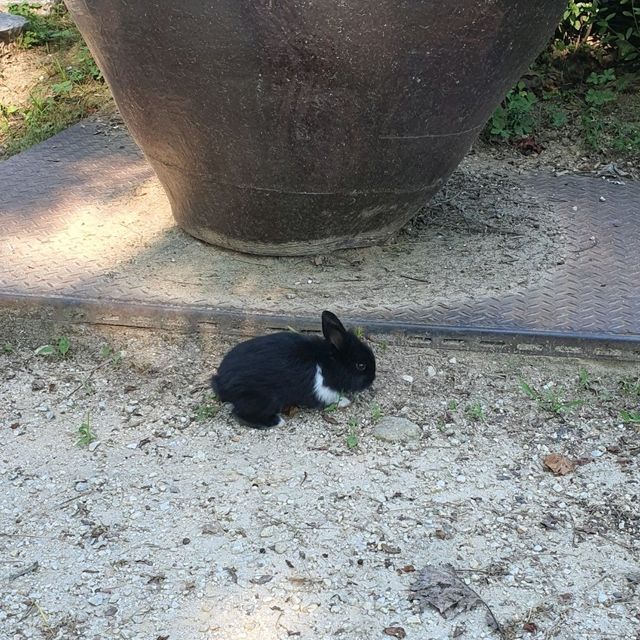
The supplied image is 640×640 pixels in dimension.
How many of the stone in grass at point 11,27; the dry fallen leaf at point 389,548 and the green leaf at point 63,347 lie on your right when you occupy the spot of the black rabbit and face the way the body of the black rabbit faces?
1

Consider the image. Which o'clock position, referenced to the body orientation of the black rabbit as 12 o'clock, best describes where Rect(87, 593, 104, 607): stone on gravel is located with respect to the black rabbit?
The stone on gravel is roughly at 4 o'clock from the black rabbit.

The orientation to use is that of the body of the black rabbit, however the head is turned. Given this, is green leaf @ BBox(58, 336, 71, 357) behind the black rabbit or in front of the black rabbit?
behind

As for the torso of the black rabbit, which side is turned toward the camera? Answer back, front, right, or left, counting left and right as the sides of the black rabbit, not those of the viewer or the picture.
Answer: right

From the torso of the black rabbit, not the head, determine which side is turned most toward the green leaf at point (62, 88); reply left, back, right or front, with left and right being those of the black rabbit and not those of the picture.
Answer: left

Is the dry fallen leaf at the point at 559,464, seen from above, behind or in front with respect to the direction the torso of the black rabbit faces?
in front

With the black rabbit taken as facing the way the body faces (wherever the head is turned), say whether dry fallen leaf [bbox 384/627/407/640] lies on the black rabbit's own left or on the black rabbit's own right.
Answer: on the black rabbit's own right

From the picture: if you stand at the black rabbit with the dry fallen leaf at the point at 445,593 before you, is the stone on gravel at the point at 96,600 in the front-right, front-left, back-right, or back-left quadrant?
front-right

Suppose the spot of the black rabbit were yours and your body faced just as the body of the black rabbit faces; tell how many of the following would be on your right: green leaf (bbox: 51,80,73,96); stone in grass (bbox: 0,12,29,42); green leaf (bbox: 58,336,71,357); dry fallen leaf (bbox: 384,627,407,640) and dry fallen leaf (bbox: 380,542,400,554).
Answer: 2

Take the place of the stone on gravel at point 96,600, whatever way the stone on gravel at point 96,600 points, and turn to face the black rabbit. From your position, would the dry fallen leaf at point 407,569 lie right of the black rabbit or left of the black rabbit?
right

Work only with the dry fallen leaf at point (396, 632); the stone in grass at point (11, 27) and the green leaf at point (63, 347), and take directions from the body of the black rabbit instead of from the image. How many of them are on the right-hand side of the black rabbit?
1

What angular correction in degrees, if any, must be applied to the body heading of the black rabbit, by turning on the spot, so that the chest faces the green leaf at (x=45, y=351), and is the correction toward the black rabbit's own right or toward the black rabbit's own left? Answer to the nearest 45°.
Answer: approximately 135° to the black rabbit's own left

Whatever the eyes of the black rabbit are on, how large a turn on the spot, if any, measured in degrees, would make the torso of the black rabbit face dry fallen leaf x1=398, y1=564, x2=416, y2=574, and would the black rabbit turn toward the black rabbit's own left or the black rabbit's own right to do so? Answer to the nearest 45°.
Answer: approximately 90° to the black rabbit's own right

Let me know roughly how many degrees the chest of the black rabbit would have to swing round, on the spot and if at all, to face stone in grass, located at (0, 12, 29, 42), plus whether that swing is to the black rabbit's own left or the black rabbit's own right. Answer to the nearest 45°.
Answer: approximately 90° to the black rabbit's own left

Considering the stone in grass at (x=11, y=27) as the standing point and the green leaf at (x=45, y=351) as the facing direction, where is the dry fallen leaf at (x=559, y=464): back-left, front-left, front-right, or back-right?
front-left

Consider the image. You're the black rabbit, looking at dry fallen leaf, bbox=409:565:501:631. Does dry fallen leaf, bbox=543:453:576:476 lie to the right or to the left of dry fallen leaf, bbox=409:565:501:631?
left
